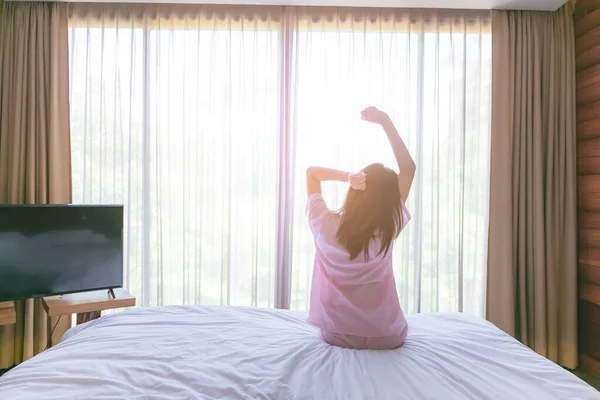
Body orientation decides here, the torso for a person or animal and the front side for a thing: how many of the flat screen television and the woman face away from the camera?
1

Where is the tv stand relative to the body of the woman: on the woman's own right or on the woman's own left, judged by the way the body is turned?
on the woman's own left

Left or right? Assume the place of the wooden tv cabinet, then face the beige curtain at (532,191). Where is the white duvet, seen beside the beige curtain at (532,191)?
right

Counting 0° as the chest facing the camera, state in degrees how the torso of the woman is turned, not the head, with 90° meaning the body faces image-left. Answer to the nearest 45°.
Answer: approximately 180°

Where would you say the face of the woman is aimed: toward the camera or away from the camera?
away from the camera

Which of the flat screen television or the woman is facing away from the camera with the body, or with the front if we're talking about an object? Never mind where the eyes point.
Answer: the woman
